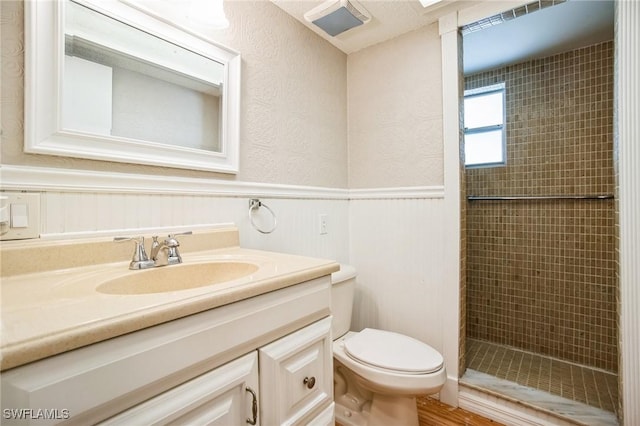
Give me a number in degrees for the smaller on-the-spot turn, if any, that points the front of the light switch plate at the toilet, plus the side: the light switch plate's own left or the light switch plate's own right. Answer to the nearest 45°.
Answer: approximately 90° to the light switch plate's own left

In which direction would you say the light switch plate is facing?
toward the camera

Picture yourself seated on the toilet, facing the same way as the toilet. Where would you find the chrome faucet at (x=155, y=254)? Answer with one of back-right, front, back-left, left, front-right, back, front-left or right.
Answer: right

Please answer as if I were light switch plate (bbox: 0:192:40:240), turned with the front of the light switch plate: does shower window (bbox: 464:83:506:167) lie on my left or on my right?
on my left

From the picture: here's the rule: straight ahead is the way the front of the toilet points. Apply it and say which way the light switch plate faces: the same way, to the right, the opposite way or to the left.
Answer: the same way

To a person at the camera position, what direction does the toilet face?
facing the viewer and to the right of the viewer

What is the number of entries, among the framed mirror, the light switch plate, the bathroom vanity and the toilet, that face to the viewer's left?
0

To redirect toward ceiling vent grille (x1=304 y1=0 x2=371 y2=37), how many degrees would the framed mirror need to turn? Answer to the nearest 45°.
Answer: approximately 45° to its left

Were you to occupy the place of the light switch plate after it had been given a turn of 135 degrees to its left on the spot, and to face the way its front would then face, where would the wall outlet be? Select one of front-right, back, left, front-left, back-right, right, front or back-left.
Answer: front-right

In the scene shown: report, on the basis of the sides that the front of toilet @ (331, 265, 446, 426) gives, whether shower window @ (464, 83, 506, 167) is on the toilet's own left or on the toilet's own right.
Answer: on the toilet's own left

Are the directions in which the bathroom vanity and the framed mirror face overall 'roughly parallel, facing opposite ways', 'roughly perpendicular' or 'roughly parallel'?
roughly parallel

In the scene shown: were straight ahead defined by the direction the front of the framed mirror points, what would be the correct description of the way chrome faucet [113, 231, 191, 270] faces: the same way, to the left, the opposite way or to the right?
the same way
